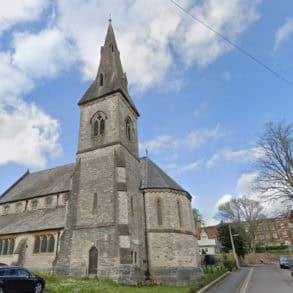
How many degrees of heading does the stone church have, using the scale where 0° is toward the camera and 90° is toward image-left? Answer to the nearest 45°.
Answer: approximately 45°
